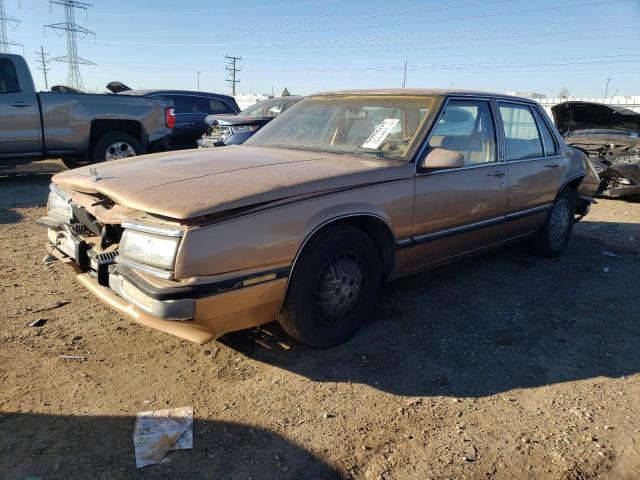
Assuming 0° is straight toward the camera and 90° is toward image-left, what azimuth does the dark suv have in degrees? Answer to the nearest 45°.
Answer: approximately 90°

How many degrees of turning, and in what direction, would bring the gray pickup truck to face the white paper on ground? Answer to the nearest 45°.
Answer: approximately 90° to its left

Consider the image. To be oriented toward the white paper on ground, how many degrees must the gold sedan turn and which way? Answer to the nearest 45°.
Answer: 0° — it already faces it

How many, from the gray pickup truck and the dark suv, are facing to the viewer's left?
2

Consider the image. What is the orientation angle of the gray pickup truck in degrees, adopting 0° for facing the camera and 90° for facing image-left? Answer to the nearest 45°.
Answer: approximately 90°

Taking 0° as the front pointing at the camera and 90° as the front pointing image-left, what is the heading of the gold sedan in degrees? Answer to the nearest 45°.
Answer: approximately 45°
